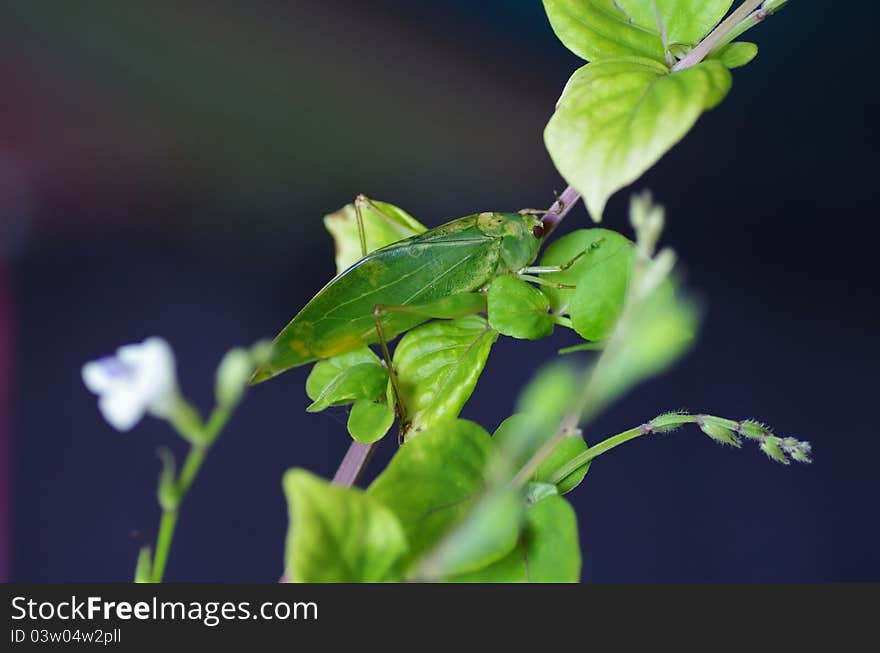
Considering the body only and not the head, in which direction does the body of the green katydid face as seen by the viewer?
to the viewer's right
